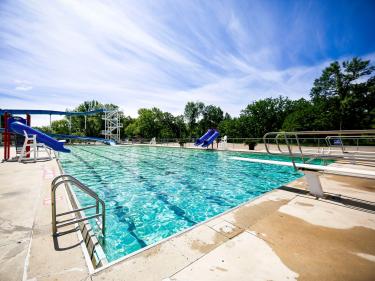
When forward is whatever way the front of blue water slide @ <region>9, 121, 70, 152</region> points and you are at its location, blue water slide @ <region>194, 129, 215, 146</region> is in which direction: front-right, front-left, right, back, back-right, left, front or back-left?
front

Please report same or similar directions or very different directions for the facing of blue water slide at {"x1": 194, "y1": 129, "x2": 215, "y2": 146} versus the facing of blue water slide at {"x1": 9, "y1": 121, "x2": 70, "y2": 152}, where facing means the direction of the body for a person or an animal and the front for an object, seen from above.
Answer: very different directions

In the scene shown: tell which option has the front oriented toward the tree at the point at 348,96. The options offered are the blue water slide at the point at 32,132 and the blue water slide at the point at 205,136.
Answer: the blue water slide at the point at 32,132

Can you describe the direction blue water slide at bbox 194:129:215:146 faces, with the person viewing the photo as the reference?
facing the viewer and to the left of the viewer

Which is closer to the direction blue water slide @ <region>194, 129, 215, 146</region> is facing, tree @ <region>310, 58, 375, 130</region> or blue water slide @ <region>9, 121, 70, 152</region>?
the blue water slide

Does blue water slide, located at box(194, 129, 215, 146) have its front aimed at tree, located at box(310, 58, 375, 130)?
no

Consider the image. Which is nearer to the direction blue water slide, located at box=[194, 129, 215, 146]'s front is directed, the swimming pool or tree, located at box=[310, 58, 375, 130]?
the swimming pool

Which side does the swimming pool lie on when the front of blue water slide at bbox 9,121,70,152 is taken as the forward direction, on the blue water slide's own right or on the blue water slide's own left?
on the blue water slide's own right

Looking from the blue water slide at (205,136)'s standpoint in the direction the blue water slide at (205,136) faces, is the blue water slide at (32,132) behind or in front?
in front

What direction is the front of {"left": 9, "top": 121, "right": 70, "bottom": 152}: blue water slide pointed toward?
to the viewer's right

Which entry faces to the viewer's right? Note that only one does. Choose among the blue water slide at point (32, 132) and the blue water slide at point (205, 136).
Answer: the blue water slide at point (32, 132)

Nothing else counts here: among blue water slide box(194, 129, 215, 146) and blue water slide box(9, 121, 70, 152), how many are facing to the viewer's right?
1

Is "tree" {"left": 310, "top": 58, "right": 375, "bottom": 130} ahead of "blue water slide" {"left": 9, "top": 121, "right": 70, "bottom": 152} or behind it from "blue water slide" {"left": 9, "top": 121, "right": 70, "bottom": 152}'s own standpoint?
ahead
